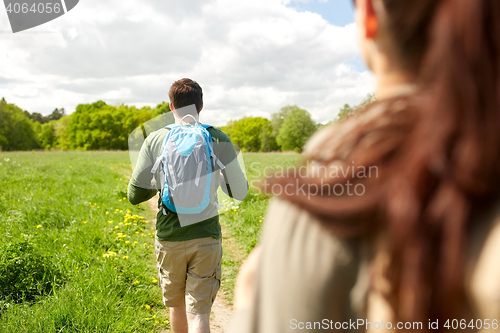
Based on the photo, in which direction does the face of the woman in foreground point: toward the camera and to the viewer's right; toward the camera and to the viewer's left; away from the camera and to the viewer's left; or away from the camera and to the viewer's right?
away from the camera and to the viewer's left

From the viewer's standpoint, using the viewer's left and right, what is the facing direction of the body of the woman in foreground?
facing away from the viewer

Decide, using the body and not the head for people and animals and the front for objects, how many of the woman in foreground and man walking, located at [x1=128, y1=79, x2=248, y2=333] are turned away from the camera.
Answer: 2

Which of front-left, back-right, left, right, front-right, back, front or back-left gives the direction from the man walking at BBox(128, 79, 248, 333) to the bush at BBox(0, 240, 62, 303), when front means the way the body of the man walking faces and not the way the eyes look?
front-left

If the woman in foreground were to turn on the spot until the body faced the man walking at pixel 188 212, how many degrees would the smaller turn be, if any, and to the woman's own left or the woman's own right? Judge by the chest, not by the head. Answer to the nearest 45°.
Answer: approximately 45° to the woman's own left

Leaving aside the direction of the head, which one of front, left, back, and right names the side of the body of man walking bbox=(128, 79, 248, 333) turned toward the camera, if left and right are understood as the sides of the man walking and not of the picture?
back

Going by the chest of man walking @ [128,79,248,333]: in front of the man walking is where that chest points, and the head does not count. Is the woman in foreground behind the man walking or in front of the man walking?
behind
